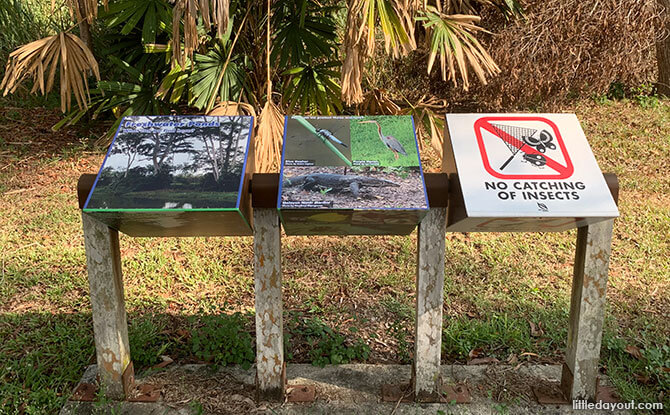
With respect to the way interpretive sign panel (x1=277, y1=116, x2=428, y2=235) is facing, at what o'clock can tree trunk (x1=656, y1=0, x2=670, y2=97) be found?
The tree trunk is roughly at 7 o'clock from the interpretive sign panel.

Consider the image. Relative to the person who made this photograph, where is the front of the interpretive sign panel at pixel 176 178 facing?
facing the viewer

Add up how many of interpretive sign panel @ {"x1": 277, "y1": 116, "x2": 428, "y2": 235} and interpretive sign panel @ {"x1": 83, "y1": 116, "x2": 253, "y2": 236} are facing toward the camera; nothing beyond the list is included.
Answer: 2

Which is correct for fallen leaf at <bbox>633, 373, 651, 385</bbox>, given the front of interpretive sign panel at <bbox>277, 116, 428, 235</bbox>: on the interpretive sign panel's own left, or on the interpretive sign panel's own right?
on the interpretive sign panel's own left

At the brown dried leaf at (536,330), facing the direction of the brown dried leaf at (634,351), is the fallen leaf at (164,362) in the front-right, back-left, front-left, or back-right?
back-right

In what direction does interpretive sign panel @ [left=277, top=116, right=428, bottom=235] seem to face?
toward the camera

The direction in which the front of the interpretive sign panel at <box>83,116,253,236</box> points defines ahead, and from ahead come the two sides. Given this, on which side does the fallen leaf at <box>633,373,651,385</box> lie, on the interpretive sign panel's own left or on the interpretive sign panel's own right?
on the interpretive sign panel's own left

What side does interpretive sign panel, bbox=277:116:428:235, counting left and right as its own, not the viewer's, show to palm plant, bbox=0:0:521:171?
back

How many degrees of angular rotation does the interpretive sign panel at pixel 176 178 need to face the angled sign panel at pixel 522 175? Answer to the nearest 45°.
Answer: approximately 90° to its left
